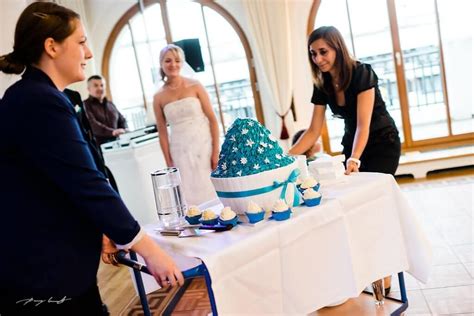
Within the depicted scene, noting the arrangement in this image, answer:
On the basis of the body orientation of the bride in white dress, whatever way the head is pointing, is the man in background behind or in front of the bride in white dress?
behind

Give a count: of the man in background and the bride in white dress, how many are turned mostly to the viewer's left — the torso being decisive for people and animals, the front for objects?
0

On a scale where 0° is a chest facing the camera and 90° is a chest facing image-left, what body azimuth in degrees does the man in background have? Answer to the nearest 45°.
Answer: approximately 315°

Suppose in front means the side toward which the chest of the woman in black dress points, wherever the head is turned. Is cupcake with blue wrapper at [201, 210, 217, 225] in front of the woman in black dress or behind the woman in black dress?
in front

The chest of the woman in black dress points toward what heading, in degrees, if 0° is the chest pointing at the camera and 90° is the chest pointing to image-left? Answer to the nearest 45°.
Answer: approximately 45°

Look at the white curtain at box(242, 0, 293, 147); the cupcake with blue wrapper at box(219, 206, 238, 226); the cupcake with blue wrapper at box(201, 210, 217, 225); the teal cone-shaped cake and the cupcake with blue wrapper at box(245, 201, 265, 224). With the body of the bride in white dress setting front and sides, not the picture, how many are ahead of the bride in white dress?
4

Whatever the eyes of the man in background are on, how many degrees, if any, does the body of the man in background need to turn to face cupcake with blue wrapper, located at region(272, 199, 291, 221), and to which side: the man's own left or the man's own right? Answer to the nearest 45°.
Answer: approximately 45° to the man's own right

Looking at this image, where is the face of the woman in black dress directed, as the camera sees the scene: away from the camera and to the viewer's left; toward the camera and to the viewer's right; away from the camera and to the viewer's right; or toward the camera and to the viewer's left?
toward the camera and to the viewer's left

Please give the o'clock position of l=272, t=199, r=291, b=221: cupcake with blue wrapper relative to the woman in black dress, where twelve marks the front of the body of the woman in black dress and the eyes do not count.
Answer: The cupcake with blue wrapper is roughly at 11 o'clock from the woman in black dress.

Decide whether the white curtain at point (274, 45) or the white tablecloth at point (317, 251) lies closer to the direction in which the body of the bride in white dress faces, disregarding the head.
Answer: the white tablecloth

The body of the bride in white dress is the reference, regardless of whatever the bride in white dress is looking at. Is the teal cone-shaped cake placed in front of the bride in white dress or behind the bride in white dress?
in front

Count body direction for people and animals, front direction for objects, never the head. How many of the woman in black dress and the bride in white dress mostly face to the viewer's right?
0

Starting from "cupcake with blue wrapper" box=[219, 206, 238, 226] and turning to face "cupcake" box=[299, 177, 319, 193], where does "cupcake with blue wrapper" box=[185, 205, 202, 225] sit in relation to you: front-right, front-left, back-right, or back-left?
back-left
